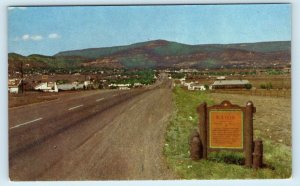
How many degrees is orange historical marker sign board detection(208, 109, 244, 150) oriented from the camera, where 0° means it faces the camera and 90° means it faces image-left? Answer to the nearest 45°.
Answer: approximately 0°

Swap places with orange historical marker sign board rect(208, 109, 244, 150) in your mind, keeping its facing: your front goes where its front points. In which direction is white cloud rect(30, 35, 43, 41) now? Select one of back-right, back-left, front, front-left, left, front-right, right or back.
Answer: right

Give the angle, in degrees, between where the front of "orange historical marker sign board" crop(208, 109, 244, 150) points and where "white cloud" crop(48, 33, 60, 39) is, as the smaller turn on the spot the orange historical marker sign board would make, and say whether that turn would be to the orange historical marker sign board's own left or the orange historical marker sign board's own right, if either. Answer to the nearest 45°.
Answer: approximately 90° to the orange historical marker sign board's own right

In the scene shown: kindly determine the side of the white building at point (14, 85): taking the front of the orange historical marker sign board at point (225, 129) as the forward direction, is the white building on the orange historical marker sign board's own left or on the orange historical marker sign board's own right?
on the orange historical marker sign board's own right

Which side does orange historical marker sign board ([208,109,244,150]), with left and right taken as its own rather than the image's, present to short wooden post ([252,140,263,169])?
left

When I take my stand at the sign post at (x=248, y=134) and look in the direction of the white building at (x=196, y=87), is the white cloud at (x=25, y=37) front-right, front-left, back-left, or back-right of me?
front-left

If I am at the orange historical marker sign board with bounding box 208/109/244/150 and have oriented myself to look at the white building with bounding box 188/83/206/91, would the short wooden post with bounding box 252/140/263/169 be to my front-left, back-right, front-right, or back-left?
back-right

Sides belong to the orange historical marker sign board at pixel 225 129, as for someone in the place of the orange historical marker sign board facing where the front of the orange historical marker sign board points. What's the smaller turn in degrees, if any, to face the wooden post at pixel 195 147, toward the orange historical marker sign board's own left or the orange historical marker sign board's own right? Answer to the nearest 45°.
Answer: approximately 90° to the orange historical marker sign board's own right
